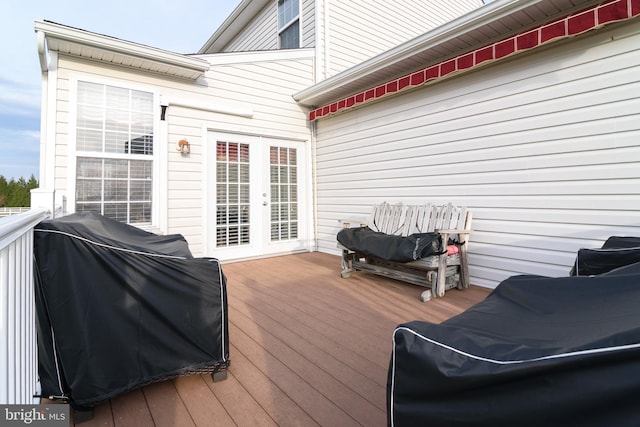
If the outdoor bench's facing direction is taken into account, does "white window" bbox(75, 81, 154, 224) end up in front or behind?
in front

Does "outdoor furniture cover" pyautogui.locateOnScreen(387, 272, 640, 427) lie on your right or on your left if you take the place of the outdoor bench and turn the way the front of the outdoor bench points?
on your left

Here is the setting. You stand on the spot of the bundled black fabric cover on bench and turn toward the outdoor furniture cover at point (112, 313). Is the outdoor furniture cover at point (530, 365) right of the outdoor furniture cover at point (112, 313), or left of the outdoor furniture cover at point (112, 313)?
left

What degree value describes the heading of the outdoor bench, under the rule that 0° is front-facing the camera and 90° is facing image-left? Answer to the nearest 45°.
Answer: approximately 45°

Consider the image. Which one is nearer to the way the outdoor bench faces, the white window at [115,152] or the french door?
the white window

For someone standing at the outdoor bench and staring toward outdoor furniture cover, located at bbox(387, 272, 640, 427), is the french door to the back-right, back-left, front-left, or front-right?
back-right

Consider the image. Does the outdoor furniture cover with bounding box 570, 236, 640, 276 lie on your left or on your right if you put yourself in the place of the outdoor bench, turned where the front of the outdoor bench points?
on your left

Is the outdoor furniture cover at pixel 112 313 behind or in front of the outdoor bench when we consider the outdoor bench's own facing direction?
in front

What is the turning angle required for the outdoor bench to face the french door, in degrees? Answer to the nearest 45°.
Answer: approximately 90° to its right
